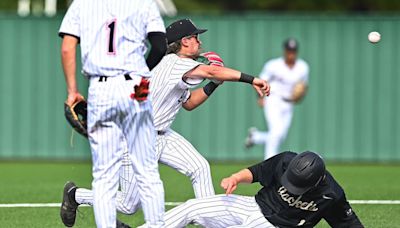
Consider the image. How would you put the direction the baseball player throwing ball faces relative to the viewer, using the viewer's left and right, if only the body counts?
facing to the right of the viewer

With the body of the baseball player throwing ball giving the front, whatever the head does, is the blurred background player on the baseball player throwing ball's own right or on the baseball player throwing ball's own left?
on the baseball player throwing ball's own left
